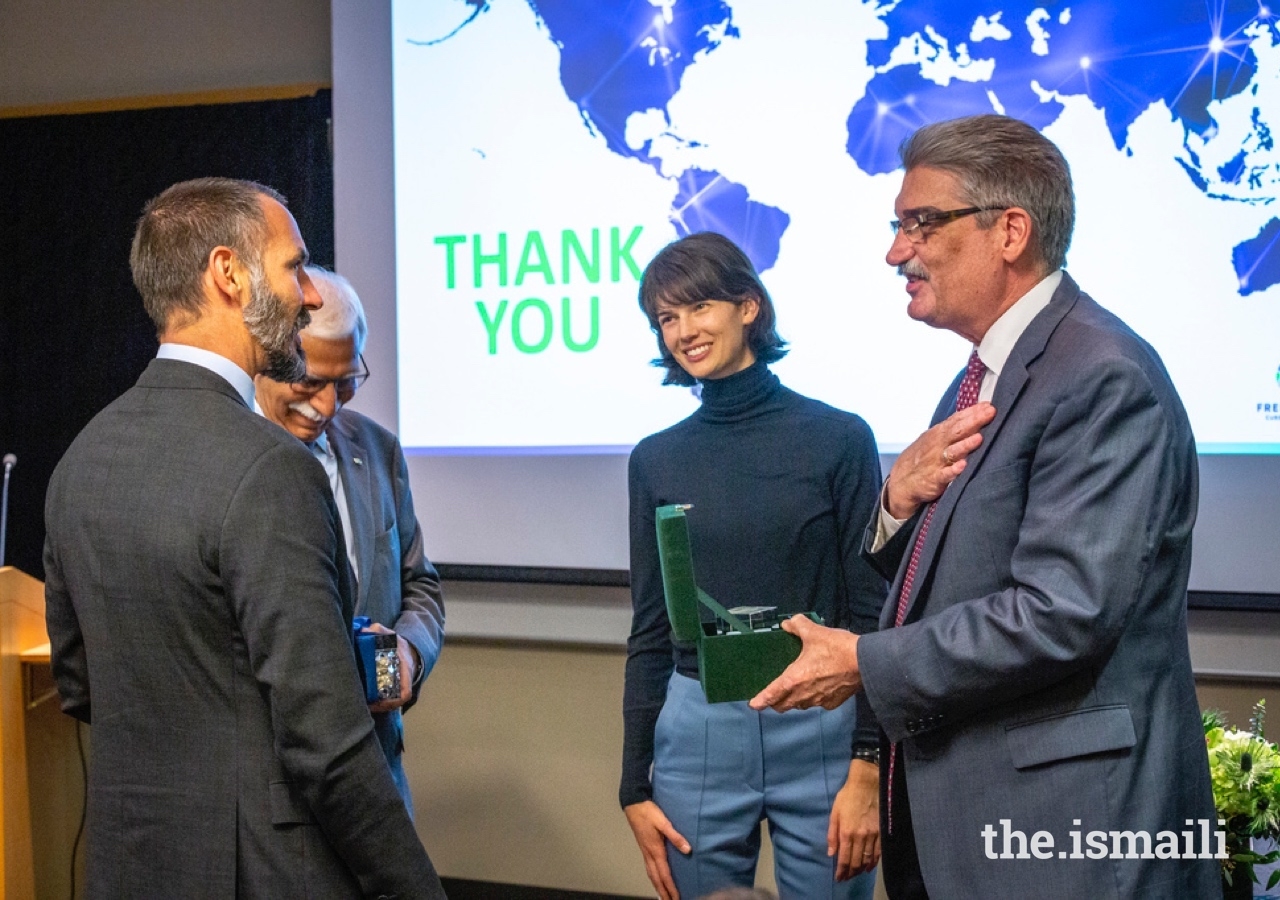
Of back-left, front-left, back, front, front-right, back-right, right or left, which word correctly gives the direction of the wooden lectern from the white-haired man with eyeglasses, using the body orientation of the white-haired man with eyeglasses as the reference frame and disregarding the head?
right

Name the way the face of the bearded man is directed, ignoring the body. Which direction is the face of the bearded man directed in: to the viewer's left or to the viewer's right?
to the viewer's right

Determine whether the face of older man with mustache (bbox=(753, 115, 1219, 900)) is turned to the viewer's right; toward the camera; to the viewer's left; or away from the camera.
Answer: to the viewer's left

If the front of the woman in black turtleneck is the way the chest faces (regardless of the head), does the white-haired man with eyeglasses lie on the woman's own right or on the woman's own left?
on the woman's own right

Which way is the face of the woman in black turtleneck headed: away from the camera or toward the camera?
toward the camera

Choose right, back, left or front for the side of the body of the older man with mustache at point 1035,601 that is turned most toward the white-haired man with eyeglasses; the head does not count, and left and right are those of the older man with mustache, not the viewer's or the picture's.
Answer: front

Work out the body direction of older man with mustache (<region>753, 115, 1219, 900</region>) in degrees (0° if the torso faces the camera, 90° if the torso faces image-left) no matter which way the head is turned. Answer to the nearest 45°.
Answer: approximately 90°

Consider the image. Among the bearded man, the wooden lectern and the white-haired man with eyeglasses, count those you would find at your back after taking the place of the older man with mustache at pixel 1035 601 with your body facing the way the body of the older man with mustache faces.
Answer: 0

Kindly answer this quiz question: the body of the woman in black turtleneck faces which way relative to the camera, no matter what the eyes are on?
toward the camera

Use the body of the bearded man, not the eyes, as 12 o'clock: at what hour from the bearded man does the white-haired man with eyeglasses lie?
The white-haired man with eyeglasses is roughly at 11 o'clock from the bearded man.

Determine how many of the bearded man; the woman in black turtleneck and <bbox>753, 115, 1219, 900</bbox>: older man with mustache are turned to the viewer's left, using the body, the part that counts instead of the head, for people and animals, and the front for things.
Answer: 1

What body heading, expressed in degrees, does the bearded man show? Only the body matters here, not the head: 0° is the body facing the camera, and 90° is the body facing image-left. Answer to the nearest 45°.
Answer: approximately 225°

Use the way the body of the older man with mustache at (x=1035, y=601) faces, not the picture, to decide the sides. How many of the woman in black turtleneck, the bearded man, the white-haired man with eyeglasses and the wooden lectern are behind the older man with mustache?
0

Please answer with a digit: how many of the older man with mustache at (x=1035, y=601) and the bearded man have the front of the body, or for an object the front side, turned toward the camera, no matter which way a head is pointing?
0

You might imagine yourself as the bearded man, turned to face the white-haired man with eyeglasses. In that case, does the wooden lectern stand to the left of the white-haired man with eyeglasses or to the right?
left

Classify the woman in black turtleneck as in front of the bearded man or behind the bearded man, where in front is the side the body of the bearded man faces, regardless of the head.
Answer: in front

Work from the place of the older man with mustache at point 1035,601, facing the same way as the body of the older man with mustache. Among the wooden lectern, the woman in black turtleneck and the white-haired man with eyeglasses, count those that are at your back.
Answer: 0

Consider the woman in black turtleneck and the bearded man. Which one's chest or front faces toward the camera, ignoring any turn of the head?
the woman in black turtleneck

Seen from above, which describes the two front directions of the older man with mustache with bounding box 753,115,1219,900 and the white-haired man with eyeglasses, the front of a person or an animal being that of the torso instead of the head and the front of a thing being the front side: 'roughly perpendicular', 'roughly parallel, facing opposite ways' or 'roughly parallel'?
roughly perpendicular
